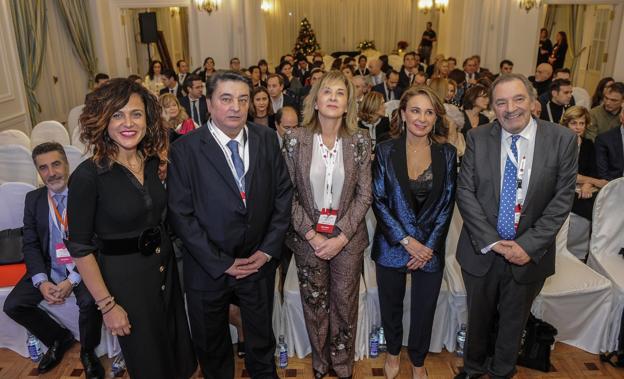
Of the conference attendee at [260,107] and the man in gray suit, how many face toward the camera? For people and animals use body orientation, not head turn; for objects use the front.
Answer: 2

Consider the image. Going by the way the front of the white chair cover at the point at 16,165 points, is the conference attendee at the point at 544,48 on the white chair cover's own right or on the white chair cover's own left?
on the white chair cover's own left

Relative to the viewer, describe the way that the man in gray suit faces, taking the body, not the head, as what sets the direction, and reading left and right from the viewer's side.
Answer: facing the viewer

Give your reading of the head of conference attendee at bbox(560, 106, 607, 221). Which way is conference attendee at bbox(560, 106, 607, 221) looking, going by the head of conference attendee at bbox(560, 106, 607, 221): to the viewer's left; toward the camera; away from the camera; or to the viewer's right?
toward the camera

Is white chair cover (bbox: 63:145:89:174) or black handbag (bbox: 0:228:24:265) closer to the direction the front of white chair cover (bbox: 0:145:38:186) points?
the black handbag

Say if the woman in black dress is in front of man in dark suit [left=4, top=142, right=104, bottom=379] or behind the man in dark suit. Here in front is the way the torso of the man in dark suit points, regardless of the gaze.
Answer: in front

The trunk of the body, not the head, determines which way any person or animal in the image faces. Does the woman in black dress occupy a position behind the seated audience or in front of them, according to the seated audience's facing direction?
in front

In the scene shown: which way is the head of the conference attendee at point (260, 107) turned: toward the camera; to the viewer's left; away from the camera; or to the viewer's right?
toward the camera

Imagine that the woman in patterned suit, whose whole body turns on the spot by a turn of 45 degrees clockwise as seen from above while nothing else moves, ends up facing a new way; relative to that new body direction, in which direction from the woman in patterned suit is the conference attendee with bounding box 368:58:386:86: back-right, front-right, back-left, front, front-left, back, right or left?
back-right

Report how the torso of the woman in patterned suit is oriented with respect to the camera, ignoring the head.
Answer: toward the camera

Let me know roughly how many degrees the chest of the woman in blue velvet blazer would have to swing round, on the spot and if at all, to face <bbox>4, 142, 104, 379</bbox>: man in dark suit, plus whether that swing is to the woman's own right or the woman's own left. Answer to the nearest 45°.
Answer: approximately 90° to the woman's own right

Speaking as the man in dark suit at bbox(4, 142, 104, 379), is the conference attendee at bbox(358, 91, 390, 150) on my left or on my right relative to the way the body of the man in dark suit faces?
on my left

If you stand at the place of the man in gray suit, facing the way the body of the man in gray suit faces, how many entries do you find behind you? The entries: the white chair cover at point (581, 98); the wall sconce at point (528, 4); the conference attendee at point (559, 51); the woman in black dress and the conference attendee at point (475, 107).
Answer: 4

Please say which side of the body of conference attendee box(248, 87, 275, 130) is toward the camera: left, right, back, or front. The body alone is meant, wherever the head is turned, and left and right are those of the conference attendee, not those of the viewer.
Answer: front
